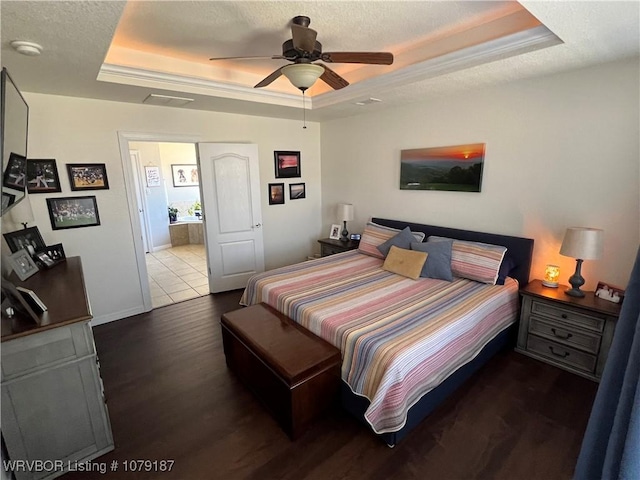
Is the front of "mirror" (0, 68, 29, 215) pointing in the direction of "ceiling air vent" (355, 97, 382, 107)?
yes

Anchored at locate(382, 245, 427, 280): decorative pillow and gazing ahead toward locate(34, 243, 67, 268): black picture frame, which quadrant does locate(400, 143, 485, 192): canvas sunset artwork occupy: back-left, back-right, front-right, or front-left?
back-right

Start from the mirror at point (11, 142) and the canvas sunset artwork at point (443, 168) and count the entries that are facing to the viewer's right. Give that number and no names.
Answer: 1

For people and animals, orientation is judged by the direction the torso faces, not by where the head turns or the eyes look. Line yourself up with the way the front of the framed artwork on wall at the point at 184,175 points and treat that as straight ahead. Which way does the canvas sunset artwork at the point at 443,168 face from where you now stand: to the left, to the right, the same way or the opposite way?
to the right

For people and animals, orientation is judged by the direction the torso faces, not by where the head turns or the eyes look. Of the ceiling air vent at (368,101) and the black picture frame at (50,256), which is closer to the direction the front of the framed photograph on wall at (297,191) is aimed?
the ceiling air vent

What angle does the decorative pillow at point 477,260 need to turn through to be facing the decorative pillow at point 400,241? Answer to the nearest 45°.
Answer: approximately 45° to its right

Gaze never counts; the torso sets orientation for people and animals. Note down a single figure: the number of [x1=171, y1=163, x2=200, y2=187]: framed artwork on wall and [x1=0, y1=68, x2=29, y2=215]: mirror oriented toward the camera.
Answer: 1

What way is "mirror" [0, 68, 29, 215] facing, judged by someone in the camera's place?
facing to the right of the viewer

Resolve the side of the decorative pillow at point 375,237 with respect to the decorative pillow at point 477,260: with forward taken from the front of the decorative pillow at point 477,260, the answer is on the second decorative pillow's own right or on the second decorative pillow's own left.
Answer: on the second decorative pillow's own right

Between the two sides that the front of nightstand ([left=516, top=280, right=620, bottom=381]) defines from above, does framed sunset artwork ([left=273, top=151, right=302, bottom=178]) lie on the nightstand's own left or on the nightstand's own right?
on the nightstand's own right

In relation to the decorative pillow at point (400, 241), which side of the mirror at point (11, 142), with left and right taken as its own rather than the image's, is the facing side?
front

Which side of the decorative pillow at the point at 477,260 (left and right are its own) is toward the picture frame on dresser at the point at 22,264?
front

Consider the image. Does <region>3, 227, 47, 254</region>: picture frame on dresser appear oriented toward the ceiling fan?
yes
